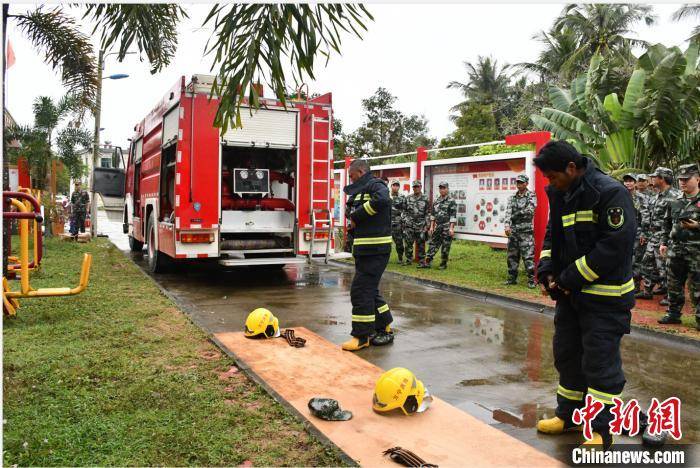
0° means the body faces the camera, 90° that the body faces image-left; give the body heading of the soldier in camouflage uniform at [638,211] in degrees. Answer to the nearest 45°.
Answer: approximately 45°

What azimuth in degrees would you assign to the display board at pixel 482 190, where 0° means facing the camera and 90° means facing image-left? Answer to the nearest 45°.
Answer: approximately 45°

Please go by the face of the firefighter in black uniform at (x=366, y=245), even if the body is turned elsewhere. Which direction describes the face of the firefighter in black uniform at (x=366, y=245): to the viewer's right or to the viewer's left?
to the viewer's left

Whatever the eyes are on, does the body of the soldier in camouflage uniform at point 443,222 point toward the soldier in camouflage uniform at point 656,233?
no

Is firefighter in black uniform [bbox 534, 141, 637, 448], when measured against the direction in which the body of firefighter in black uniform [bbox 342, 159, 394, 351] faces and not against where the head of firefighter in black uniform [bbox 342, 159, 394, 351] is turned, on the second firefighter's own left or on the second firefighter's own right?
on the second firefighter's own left

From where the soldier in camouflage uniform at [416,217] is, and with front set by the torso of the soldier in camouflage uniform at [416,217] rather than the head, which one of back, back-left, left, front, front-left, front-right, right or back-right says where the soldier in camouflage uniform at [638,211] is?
left

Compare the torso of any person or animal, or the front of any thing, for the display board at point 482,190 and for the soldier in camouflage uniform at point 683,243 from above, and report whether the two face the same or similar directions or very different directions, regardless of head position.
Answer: same or similar directions

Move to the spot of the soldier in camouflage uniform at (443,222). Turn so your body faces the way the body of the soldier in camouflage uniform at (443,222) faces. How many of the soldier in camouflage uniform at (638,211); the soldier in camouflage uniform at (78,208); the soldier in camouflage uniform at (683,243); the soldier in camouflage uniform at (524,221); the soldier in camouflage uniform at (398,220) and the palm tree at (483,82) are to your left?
3

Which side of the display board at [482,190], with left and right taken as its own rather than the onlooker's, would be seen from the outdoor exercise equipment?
front

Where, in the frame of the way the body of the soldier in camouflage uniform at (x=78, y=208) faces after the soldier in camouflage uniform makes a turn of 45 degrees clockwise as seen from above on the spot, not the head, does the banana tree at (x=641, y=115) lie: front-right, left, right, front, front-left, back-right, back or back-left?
left

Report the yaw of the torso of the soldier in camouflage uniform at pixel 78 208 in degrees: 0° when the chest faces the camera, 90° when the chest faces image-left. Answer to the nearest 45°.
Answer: approximately 0°

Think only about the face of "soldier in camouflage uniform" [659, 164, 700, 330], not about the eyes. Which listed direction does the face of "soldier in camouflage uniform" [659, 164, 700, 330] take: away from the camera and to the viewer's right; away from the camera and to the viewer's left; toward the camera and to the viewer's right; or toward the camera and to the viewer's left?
toward the camera and to the viewer's left

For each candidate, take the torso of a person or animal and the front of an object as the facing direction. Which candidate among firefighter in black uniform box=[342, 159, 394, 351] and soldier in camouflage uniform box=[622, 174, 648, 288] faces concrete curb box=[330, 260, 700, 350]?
the soldier in camouflage uniform

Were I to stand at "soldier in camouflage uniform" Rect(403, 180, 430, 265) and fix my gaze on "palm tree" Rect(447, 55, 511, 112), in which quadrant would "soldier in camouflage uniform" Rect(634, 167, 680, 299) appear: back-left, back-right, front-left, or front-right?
back-right
